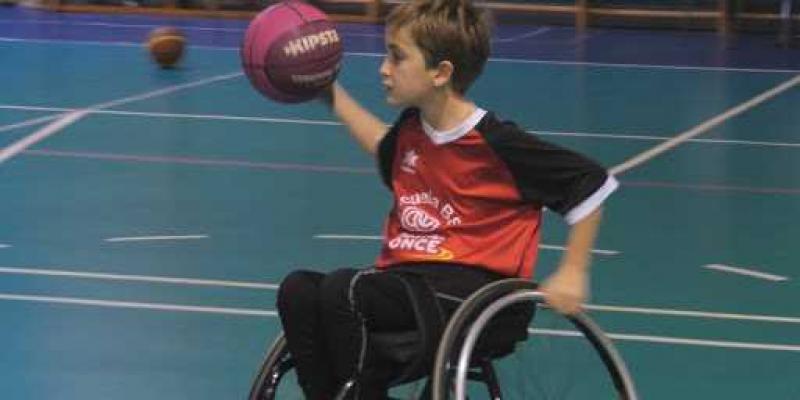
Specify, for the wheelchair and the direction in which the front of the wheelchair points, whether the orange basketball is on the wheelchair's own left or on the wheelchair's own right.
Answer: on the wheelchair's own right

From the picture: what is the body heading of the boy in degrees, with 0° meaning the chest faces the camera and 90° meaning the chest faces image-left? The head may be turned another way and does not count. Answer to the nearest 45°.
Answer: approximately 45°

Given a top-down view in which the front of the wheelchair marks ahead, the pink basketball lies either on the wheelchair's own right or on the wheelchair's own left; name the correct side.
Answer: on the wheelchair's own right

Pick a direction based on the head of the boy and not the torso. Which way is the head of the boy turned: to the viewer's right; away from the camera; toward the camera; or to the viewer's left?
to the viewer's left

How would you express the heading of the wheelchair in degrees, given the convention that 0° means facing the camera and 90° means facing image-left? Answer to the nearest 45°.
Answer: approximately 45°

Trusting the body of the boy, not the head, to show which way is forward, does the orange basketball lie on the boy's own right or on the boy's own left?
on the boy's own right
